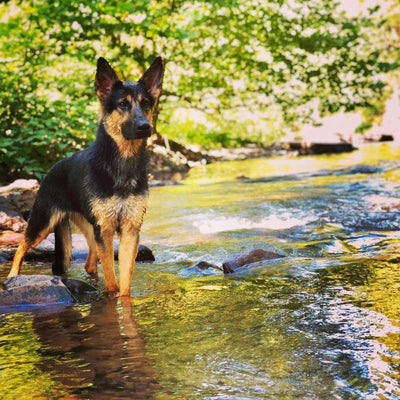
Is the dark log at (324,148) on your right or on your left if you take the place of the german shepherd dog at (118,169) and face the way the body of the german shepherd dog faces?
on your left

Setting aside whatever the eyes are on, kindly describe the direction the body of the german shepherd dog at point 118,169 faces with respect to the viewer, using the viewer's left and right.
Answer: facing the viewer and to the right of the viewer

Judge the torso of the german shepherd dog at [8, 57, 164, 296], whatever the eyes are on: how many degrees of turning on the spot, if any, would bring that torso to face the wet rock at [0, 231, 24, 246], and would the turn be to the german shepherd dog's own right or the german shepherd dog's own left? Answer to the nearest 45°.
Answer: approximately 180°
